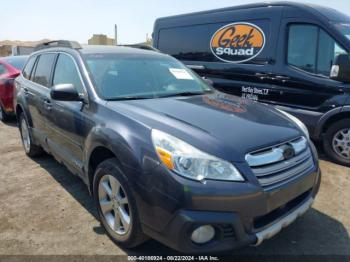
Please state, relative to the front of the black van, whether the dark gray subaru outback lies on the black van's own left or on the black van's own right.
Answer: on the black van's own right

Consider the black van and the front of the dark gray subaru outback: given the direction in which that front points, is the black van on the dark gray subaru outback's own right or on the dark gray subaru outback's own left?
on the dark gray subaru outback's own left

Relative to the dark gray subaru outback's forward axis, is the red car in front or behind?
behind

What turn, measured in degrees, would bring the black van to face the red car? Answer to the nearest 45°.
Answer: approximately 135° to its right

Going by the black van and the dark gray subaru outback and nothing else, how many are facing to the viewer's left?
0

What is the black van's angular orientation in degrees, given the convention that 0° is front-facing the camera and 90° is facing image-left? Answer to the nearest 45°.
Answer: approximately 315°
